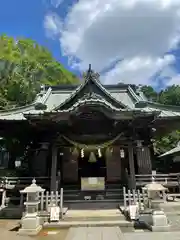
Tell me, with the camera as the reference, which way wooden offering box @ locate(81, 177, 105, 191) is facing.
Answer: facing the viewer

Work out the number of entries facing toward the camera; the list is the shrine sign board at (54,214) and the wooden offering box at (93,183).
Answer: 2

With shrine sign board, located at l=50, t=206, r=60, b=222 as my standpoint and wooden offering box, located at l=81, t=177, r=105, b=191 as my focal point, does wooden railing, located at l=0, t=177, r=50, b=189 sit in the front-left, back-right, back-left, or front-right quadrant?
front-left

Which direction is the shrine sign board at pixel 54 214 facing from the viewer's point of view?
toward the camera

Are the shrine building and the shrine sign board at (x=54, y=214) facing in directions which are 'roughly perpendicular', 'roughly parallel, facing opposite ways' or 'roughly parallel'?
roughly parallel

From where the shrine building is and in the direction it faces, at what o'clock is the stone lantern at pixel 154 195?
The stone lantern is roughly at 11 o'clock from the shrine building.

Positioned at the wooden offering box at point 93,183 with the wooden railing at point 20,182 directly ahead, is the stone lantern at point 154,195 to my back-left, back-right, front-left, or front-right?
back-left

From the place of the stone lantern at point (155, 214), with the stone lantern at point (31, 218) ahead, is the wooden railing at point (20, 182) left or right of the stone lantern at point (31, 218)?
right

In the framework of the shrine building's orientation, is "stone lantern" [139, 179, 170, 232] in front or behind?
in front

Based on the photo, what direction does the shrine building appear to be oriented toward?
toward the camera

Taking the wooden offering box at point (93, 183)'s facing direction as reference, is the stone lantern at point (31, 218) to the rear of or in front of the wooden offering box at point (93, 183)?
in front

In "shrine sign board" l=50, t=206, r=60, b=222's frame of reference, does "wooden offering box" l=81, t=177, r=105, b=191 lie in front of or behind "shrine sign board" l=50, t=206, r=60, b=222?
behind

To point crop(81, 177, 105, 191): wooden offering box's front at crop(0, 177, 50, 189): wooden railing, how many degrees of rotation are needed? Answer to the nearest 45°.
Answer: approximately 90° to its right

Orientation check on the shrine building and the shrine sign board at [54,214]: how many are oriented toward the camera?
2
